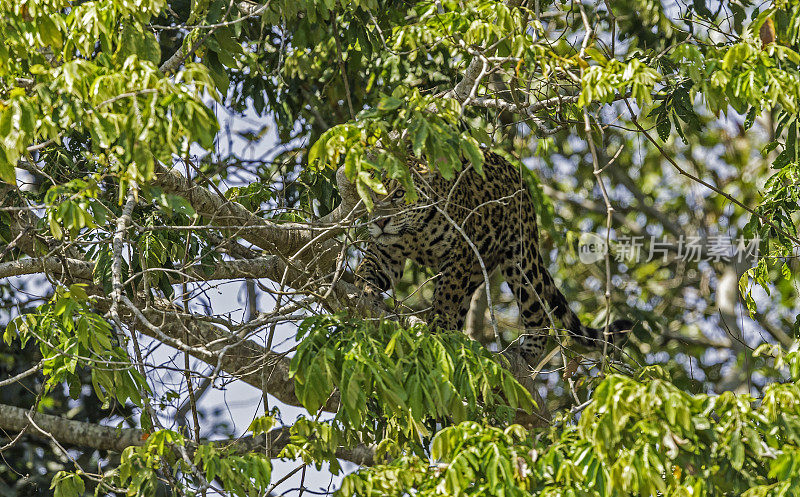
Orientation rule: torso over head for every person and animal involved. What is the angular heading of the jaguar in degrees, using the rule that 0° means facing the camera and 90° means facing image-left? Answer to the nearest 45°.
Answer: approximately 90°
